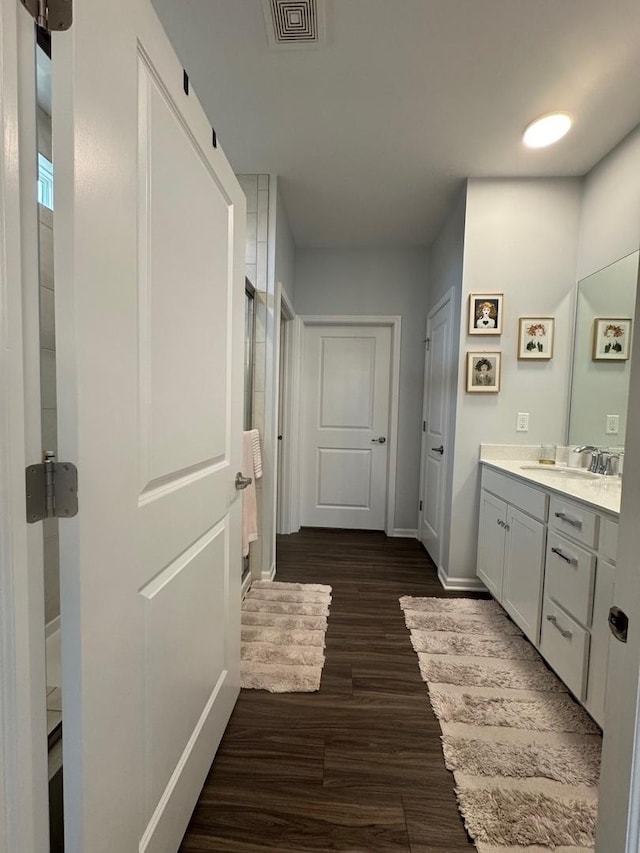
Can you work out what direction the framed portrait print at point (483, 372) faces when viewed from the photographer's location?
facing the viewer

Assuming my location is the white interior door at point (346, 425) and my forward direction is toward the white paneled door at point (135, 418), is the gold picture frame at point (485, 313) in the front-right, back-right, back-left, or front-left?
front-left

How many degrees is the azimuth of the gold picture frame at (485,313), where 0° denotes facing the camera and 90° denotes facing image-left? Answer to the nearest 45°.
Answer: approximately 0°

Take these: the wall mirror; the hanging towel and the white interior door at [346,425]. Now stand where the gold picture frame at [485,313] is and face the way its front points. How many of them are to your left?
1

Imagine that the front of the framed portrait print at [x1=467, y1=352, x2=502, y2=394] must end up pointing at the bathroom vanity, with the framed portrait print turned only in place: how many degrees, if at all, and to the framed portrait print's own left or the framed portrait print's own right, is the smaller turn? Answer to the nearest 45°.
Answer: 0° — it already faces it

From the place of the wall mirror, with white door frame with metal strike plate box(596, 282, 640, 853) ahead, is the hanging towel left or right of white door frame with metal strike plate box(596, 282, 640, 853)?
right

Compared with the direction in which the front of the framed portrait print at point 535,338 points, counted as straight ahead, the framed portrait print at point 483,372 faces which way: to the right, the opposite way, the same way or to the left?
the same way

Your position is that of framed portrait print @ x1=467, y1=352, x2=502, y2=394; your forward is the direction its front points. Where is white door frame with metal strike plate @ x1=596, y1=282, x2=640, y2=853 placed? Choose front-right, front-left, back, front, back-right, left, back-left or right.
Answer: front

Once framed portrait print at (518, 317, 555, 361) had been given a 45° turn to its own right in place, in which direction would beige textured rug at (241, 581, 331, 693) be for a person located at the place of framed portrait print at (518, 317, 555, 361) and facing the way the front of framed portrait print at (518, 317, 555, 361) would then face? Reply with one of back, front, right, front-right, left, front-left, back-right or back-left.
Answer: front

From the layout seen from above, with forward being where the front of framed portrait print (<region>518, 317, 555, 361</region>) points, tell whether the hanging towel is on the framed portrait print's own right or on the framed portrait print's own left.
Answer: on the framed portrait print's own right

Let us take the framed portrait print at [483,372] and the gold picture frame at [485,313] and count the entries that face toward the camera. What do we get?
2
